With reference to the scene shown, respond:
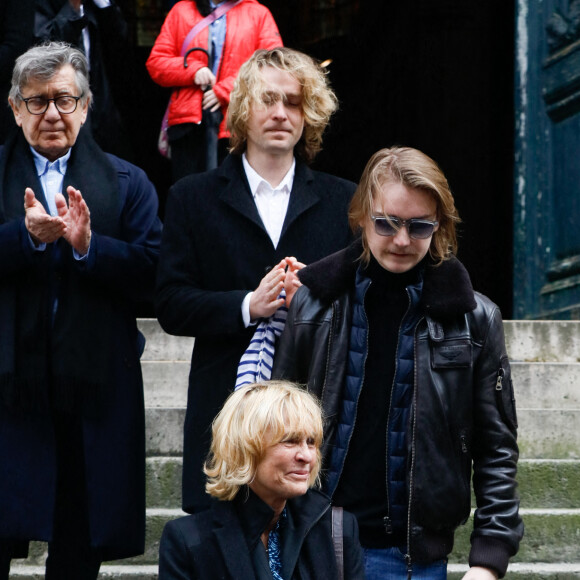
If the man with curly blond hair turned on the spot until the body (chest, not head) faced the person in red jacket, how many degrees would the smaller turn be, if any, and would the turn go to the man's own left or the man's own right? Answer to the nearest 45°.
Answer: approximately 180°

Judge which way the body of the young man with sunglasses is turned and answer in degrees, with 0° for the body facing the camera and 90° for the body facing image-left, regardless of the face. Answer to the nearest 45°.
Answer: approximately 0°

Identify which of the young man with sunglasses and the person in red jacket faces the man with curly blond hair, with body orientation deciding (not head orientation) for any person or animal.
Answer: the person in red jacket

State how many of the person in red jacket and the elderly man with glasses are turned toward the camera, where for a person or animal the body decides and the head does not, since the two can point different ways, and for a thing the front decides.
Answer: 2

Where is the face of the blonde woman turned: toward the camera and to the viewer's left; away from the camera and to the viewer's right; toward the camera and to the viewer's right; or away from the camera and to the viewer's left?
toward the camera and to the viewer's right

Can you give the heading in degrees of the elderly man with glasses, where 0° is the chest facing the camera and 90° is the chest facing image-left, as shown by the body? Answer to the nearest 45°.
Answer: approximately 0°
